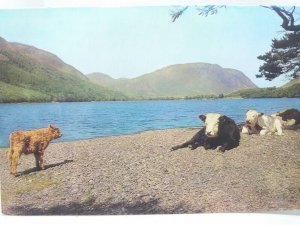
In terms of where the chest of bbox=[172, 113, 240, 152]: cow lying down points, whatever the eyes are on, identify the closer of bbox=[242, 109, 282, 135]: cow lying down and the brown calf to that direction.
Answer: the brown calf

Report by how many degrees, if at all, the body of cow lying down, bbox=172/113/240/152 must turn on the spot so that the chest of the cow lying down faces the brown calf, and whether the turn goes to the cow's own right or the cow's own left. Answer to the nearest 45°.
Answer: approximately 45° to the cow's own right

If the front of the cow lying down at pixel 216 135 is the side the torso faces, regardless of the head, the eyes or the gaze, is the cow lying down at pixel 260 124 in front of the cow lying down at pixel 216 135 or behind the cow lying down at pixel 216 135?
behind

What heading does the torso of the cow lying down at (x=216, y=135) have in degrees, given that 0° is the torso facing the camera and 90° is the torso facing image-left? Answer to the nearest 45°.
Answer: approximately 45°
